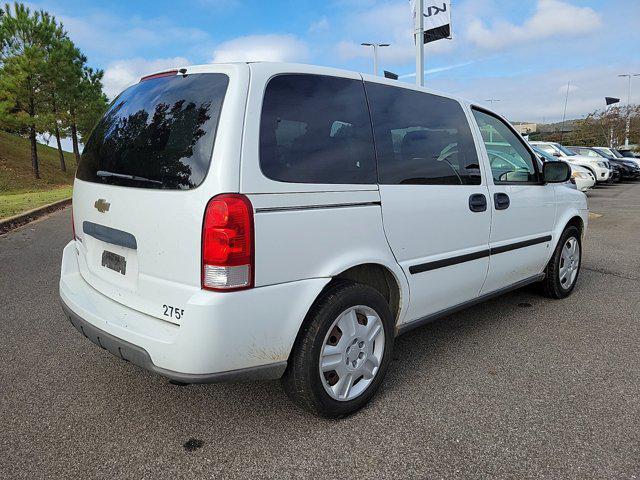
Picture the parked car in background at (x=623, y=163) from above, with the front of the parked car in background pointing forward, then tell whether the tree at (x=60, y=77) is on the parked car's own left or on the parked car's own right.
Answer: on the parked car's own right

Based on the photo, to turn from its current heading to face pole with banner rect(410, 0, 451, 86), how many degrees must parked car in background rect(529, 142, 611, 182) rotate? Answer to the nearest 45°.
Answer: approximately 45° to its right

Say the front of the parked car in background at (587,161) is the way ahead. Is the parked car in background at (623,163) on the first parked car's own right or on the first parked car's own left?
on the first parked car's own left

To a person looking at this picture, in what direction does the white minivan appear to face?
facing away from the viewer and to the right of the viewer
